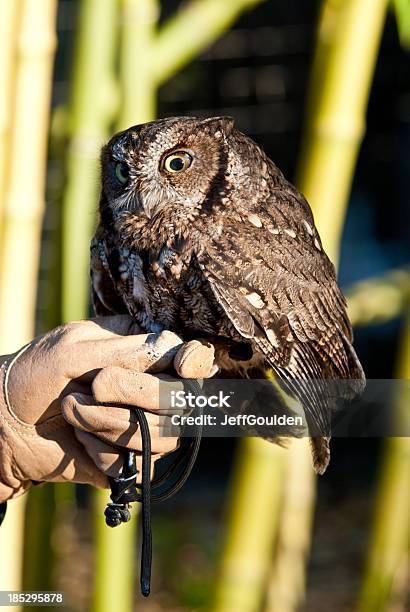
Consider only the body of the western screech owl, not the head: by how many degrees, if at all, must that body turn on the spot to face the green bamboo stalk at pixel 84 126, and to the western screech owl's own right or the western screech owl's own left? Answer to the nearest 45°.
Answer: approximately 90° to the western screech owl's own right

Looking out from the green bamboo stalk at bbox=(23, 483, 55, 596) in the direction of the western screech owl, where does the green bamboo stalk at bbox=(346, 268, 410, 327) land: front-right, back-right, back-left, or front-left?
front-left

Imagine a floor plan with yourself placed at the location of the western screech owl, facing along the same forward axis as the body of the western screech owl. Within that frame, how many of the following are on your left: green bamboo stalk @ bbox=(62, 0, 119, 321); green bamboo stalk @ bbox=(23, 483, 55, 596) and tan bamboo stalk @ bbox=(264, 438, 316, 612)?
0

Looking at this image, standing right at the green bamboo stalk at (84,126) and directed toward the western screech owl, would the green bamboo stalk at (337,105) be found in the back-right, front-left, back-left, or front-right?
front-left

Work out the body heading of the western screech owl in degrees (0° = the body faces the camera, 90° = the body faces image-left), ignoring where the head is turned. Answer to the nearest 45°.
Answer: approximately 45°

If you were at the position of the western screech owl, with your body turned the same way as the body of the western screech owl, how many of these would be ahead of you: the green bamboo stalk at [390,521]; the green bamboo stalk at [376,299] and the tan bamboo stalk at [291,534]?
0

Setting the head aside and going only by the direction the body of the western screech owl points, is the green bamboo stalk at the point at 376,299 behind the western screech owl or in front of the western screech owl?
behind

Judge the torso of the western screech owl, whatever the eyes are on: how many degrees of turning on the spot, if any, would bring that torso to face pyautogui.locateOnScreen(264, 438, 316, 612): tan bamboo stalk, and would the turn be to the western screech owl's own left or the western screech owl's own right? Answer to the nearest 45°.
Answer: approximately 135° to the western screech owl's own right

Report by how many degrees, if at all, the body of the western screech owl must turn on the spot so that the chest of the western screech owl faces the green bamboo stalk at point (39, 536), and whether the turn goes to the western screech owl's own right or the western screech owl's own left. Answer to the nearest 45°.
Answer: approximately 90° to the western screech owl's own right
